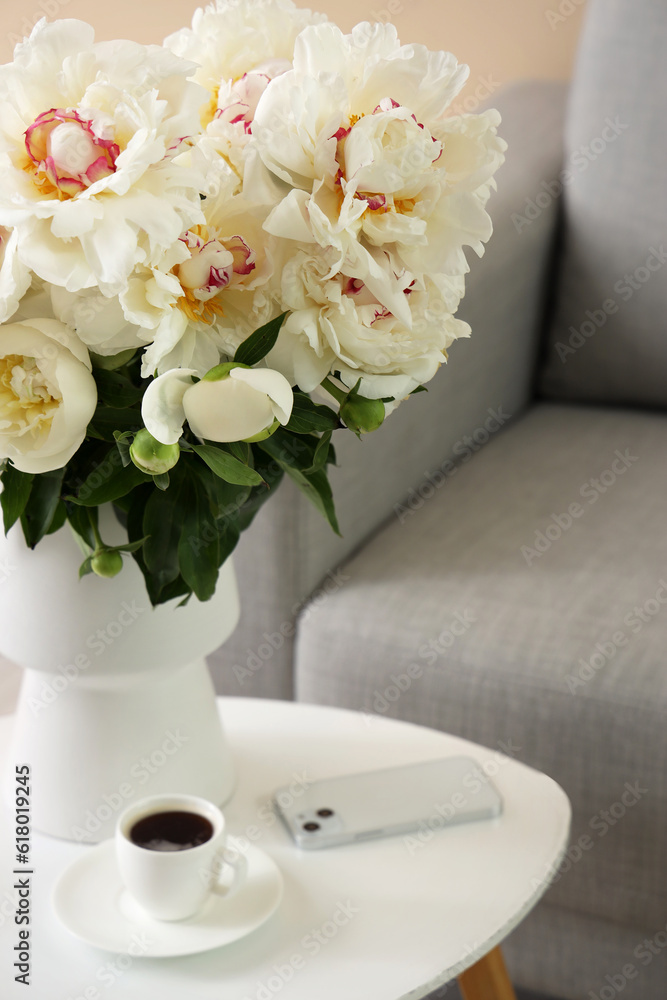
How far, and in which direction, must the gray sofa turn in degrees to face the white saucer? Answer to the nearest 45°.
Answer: approximately 45° to its left

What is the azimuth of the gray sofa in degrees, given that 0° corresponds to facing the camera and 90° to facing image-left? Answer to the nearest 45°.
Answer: approximately 45°

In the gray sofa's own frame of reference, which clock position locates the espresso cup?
The espresso cup is roughly at 11 o'clock from the gray sofa.

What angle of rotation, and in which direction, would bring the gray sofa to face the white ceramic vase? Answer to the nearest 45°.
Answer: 0° — it already faces it
